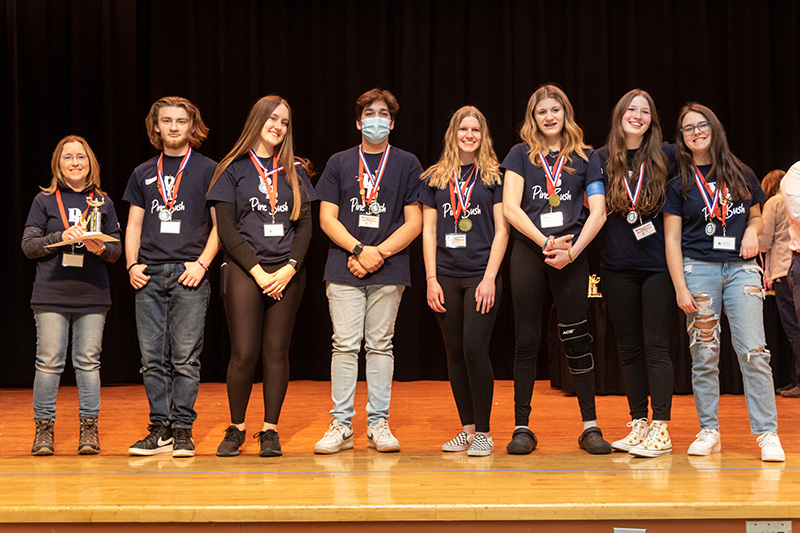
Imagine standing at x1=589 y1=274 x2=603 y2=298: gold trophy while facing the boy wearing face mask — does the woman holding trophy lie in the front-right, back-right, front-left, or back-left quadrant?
front-right

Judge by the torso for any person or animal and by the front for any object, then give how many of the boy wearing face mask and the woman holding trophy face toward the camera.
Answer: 2

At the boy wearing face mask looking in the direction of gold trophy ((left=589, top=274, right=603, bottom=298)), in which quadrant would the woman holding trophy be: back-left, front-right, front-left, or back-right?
back-left

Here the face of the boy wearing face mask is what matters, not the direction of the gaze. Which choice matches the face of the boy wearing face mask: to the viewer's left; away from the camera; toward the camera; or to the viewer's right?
toward the camera

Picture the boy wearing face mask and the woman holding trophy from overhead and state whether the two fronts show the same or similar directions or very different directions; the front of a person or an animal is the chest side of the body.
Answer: same or similar directions

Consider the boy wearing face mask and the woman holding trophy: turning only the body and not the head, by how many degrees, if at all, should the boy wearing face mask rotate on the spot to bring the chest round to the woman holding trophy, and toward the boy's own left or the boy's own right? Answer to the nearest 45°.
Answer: approximately 90° to the boy's own right

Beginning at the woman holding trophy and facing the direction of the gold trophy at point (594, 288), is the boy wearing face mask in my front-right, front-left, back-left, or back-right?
front-right

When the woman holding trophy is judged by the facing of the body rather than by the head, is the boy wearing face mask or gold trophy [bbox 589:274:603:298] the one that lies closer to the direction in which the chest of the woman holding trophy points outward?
the boy wearing face mask

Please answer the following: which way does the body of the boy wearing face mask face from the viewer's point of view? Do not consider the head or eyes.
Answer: toward the camera

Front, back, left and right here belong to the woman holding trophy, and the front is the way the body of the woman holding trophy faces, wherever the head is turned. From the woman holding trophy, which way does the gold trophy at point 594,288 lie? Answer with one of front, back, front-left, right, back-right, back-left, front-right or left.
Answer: left

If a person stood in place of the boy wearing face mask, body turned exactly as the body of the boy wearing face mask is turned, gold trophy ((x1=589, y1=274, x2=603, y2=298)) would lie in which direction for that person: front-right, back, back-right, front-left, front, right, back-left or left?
back-left

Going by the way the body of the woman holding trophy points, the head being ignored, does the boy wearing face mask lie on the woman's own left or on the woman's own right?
on the woman's own left

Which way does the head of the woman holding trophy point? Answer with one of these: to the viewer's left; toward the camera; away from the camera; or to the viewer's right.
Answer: toward the camera

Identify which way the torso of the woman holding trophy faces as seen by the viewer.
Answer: toward the camera
